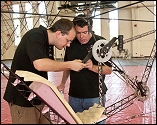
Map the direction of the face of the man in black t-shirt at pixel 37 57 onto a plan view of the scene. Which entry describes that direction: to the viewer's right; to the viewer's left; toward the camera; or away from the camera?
to the viewer's right

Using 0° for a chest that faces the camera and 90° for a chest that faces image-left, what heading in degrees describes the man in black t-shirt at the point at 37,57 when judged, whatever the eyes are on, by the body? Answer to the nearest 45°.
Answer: approximately 270°
